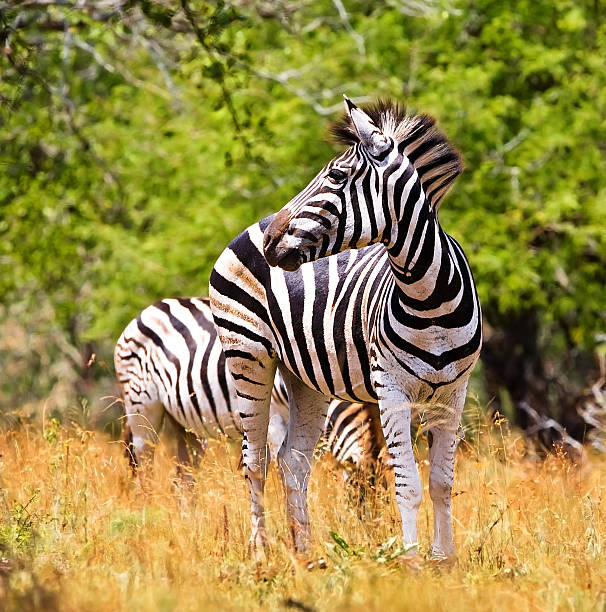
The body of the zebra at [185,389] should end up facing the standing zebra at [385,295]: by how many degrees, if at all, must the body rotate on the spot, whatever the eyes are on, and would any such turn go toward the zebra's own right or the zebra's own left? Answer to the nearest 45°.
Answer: approximately 90° to the zebra's own right

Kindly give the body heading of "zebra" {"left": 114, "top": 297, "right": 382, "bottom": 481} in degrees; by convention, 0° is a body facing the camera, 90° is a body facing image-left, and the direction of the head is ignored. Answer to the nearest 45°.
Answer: approximately 270°

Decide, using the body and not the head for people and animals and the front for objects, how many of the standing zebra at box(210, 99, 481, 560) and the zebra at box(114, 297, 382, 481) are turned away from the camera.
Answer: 0

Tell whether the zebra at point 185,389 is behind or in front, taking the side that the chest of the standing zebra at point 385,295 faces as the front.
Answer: behind
